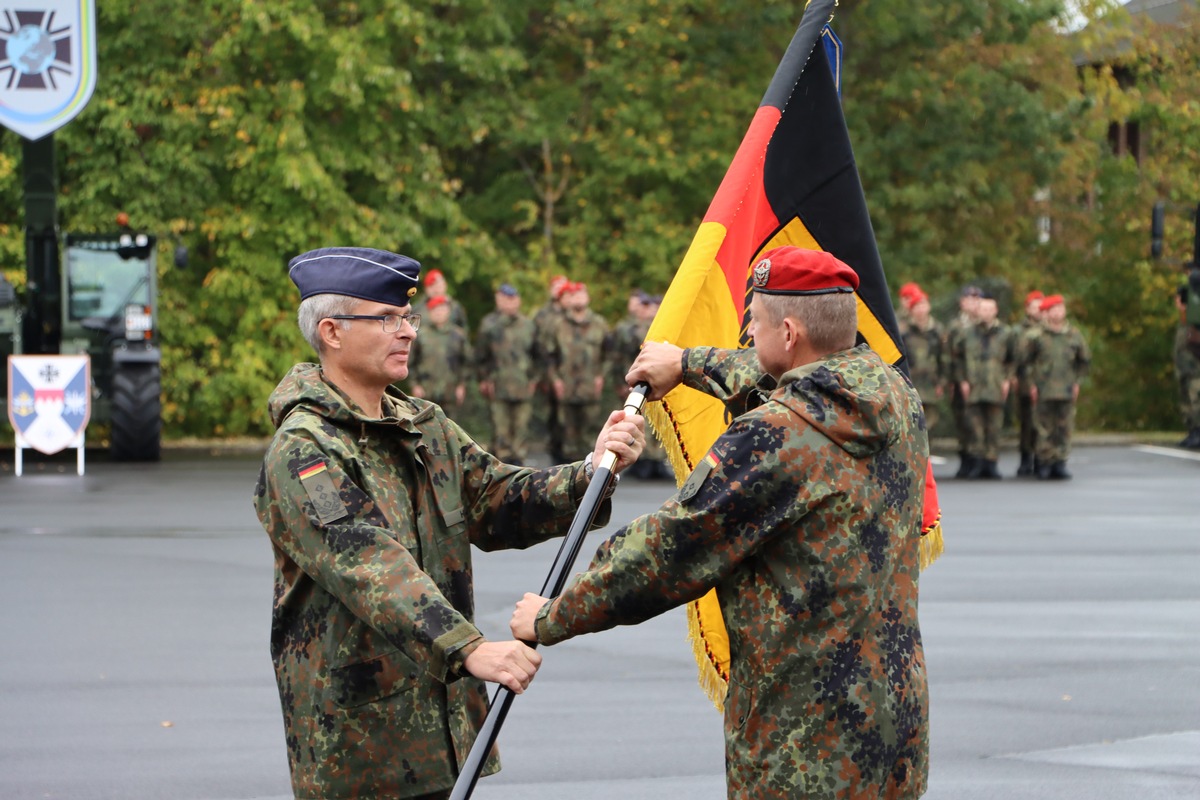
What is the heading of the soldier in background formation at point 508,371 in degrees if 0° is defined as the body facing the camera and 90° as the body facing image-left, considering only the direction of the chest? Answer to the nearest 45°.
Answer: approximately 0°

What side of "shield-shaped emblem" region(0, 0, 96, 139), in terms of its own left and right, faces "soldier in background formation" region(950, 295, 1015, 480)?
left

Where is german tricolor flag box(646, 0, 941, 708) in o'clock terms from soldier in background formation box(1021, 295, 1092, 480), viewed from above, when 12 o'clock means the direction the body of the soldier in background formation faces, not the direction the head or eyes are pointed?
The german tricolor flag is roughly at 12 o'clock from the soldier in background formation.

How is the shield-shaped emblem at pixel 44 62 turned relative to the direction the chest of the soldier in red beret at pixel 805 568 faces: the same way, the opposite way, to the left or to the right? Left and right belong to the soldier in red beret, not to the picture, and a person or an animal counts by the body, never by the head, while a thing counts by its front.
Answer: the opposite way

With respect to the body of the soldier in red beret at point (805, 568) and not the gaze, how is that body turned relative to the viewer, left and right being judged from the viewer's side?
facing away from the viewer and to the left of the viewer

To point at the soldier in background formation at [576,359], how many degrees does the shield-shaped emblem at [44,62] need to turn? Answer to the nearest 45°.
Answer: approximately 45° to its left

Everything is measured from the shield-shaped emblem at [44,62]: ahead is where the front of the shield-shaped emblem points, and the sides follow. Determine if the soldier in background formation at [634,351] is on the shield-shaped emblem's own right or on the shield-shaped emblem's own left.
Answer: on the shield-shaped emblem's own left

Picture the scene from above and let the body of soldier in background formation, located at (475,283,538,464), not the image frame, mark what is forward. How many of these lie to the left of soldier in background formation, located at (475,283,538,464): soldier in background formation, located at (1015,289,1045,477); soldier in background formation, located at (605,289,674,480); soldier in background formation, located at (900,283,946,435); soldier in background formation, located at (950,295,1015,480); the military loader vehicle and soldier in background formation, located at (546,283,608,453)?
5

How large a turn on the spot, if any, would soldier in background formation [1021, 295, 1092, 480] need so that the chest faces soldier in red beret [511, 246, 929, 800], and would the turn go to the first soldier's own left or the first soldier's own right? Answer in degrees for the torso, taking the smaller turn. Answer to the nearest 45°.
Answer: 0° — they already face them
